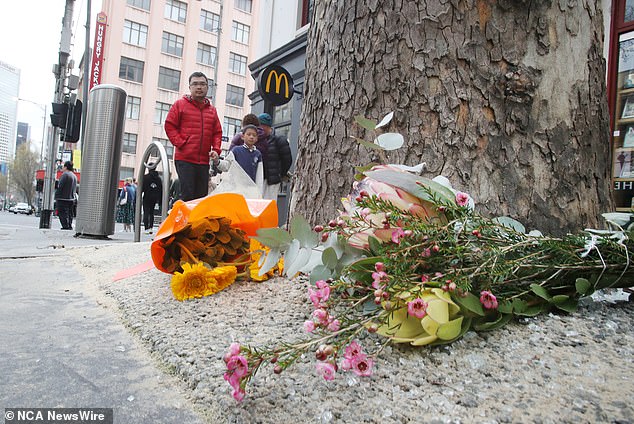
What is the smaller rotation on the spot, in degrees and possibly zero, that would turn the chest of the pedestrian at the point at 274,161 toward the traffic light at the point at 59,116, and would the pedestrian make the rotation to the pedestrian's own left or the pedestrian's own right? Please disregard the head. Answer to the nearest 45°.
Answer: approximately 90° to the pedestrian's own right

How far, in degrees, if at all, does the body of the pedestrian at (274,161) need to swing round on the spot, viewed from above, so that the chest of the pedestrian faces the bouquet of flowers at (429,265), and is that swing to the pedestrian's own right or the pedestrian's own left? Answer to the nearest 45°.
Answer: approximately 45° to the pedestrian's own left

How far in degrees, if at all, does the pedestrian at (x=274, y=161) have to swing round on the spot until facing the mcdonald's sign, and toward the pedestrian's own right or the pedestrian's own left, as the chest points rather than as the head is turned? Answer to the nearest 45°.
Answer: approximately 135° to the pedestrian's own right

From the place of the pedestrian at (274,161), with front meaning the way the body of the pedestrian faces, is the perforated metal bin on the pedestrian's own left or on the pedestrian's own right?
on the pedestrian's own right

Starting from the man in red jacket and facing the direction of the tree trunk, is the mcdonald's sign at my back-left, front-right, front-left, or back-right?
back-left

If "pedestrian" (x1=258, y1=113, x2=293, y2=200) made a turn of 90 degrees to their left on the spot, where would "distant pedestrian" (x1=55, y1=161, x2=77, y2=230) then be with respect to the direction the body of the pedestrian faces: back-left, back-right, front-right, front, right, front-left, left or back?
back

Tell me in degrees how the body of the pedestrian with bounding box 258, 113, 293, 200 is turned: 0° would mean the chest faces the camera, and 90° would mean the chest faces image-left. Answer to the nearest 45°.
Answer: approximately 45°

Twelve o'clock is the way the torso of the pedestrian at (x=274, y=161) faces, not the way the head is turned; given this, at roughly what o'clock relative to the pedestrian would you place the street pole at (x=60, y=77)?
The street pole is roughly at 3 o'clock from the pedestrian.
